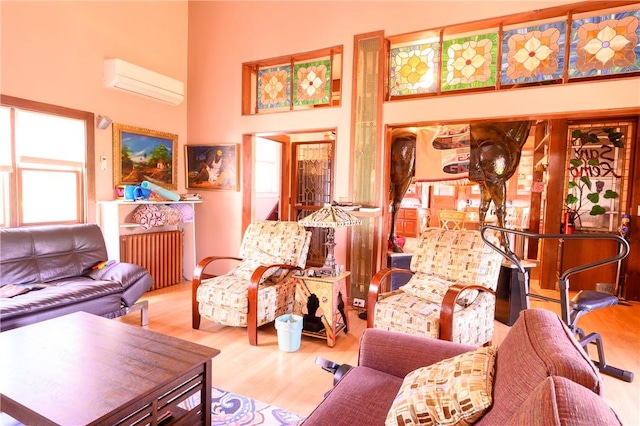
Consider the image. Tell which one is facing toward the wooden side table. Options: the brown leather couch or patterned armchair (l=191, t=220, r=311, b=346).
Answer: the brown leather couch

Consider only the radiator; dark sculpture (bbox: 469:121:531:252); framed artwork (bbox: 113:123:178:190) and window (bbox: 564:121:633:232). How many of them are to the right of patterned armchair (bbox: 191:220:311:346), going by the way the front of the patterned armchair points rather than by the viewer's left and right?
2

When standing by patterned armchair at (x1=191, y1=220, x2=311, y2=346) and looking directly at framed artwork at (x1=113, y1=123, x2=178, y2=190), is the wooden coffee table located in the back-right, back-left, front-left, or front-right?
back-left

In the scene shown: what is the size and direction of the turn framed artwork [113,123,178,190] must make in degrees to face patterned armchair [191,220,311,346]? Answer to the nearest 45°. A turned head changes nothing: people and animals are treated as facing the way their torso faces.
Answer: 0° — it already faces it

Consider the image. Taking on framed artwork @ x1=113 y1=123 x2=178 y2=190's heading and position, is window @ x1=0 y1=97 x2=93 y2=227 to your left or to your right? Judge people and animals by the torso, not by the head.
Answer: on your right

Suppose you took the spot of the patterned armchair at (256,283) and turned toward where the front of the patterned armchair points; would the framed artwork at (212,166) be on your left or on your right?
on your right

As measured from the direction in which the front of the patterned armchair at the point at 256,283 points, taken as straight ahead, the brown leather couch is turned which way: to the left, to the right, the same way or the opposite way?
to the left

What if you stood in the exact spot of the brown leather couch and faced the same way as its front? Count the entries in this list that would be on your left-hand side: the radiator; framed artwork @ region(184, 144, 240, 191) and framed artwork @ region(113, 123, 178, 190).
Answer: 3

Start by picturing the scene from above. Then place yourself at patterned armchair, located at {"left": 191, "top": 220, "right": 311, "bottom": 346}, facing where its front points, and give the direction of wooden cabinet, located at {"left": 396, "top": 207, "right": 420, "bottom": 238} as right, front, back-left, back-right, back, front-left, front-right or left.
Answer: back
